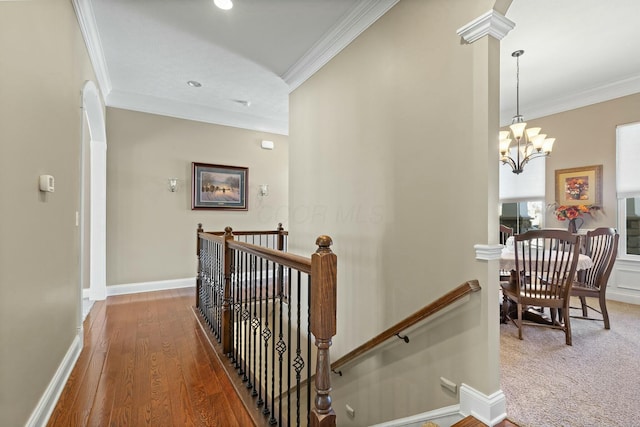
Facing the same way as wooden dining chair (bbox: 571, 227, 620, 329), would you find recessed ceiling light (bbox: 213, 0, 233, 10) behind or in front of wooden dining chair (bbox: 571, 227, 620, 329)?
in front

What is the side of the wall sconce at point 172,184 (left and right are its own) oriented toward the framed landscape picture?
left

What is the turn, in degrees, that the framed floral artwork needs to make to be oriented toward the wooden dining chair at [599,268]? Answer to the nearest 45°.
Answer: approximately 45° to its left

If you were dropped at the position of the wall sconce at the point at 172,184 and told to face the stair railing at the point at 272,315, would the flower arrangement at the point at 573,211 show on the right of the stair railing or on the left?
left

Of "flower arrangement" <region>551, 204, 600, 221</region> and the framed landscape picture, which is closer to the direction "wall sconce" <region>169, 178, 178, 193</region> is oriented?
the flower arrangement

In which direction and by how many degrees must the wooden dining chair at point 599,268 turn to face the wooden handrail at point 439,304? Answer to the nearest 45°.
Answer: approximately 45° to its left

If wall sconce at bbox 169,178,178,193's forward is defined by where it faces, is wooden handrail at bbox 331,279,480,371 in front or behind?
in front
